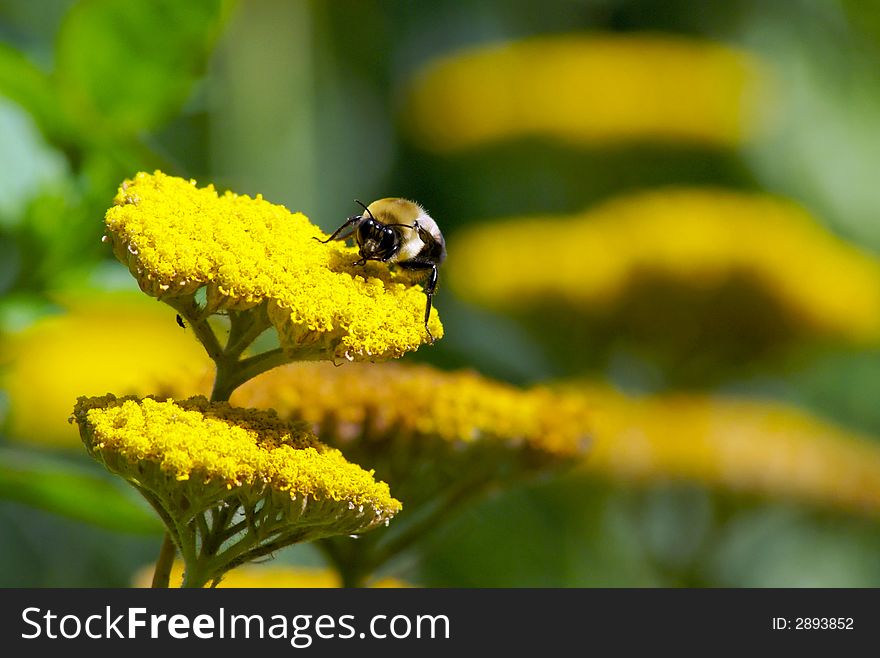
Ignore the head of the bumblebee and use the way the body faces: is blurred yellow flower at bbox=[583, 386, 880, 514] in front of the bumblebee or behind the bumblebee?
behind

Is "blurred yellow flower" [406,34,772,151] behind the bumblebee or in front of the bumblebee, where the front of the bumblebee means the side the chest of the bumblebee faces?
behind

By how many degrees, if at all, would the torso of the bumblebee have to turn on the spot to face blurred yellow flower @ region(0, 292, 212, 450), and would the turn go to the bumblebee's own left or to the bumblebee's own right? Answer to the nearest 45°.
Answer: approximately 90° to the bumblebee's own right

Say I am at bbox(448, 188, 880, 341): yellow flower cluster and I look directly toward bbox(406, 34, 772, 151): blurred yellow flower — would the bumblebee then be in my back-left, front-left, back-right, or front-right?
back-left

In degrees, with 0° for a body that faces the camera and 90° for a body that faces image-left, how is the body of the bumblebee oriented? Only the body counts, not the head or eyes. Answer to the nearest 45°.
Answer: approximately 45°
